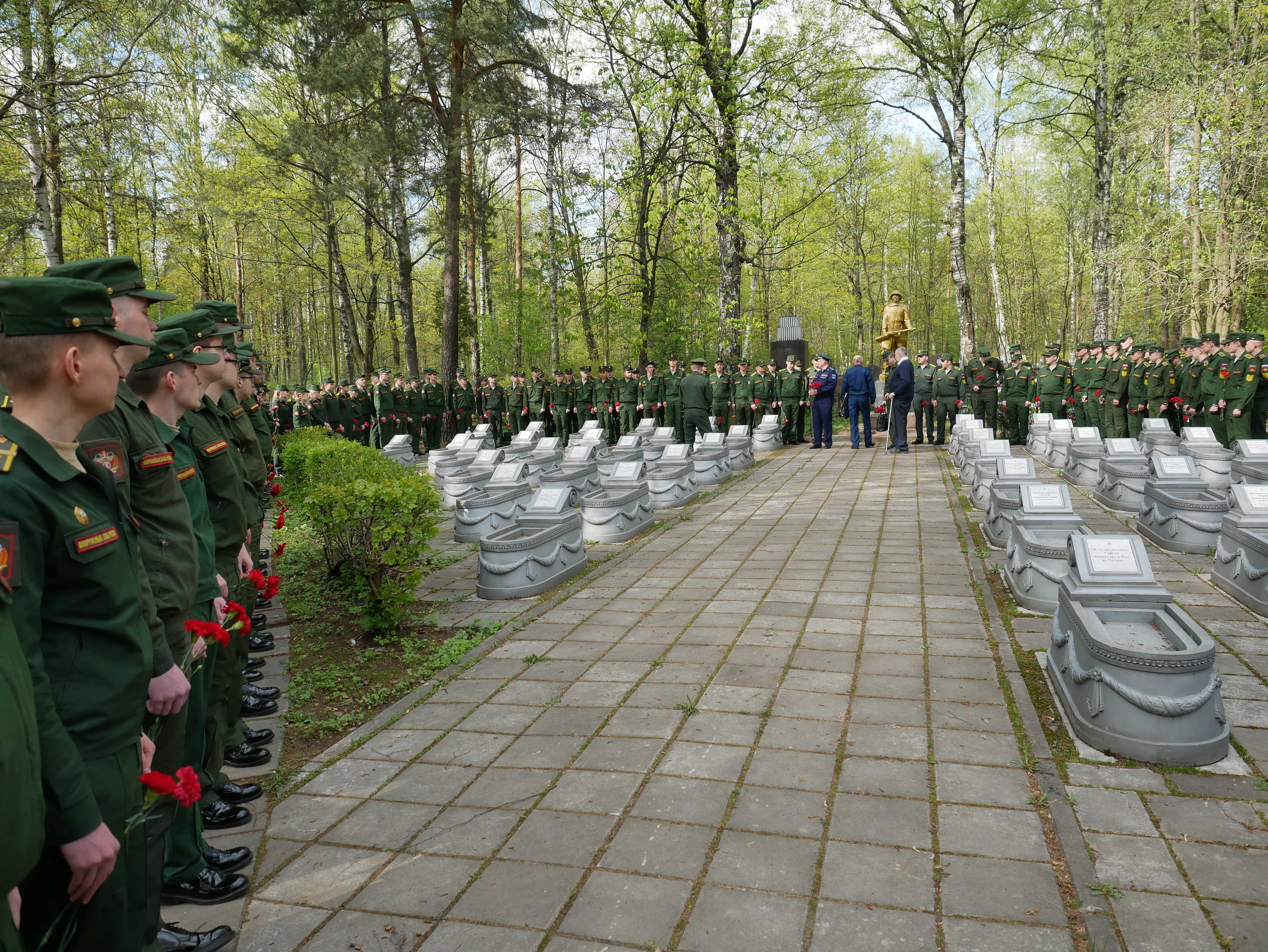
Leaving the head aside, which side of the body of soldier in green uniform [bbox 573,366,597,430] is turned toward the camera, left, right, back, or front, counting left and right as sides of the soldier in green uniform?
front

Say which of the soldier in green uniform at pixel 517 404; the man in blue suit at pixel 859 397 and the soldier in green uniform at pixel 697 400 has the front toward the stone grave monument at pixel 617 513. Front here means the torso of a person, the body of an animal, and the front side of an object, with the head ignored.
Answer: the soldier in green uniform at pixel 517 404

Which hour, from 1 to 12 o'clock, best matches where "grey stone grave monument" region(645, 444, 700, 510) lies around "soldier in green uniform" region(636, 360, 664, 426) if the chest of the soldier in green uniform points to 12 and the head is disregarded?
The grey stone grave monument is roughly at 12 o'clock from the soldier in green uniform.

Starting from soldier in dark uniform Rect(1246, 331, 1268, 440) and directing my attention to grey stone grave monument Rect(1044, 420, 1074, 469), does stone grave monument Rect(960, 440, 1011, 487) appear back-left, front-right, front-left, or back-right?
front-left

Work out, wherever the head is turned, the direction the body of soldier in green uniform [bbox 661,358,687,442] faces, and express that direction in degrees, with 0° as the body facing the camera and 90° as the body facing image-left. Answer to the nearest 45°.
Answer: approximately 0°

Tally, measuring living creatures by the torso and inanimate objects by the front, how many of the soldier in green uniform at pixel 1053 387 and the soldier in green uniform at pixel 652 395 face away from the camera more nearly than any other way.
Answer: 0

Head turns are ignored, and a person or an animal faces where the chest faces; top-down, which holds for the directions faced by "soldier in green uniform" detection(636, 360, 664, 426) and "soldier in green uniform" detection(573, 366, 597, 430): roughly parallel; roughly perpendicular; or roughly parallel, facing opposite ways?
roughly parallel

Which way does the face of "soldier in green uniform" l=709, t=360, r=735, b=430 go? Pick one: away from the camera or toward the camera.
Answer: toward the camera

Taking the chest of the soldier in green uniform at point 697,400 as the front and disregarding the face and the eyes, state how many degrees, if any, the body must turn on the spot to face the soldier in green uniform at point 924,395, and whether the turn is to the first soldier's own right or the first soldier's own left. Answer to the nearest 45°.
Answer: approximately 90° to the first soldier's own right

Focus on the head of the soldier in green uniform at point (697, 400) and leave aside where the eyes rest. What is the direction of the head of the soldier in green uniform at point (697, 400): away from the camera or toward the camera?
away from the camera

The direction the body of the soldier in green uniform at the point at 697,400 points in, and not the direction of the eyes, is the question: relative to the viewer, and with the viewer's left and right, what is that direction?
facing away from the viewer

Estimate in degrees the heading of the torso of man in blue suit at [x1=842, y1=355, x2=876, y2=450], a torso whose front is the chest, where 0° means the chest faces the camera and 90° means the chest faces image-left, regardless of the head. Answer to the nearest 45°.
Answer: approximately 180°

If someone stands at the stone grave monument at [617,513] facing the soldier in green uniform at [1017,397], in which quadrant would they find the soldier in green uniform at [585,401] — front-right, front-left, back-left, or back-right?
front-left

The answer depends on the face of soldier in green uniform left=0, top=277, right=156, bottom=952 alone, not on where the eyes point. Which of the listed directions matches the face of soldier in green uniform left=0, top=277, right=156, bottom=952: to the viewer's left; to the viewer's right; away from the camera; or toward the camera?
to the viewer's right

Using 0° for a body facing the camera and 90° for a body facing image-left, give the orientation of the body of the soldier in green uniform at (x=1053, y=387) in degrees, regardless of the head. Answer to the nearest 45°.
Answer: approximately 0°
